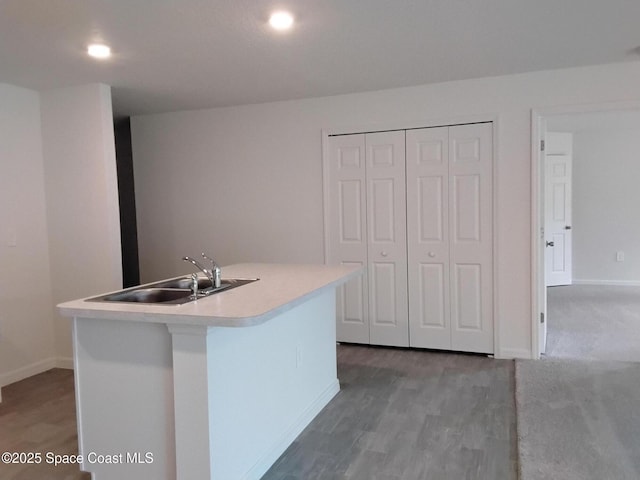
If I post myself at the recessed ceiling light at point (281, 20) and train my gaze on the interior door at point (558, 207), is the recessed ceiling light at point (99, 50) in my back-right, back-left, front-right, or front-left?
back-left

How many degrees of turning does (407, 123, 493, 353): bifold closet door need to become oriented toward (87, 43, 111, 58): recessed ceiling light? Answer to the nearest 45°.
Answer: approximately 45° to its right

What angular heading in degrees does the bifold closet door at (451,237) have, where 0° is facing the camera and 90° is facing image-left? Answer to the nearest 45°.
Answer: approximately 0°

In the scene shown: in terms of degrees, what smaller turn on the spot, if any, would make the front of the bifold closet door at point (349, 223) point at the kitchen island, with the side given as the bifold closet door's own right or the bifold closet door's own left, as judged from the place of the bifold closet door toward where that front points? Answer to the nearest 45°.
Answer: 0° — it already faces it

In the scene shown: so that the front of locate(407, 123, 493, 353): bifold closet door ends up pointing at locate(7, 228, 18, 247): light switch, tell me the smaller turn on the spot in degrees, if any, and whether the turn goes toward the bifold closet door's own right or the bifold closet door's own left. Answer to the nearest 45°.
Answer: approximately 90° to the bifold closet door's own right

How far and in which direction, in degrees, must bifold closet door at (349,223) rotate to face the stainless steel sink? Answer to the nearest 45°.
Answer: approximately 45° to its right

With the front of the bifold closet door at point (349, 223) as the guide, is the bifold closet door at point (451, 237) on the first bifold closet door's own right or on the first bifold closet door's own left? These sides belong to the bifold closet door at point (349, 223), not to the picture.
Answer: on the first bifold closet door's own left
